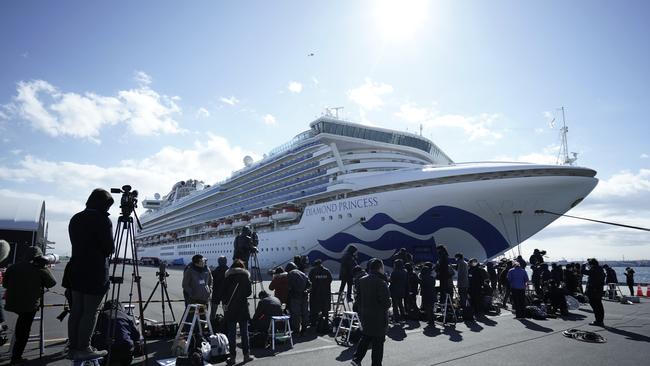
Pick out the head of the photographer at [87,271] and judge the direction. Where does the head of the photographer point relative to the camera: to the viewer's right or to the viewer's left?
to the viewer's right

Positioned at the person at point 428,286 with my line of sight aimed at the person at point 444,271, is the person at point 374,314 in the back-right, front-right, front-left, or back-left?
back-right

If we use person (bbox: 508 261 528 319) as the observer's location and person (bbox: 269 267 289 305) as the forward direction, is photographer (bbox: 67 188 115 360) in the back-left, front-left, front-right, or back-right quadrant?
front-left

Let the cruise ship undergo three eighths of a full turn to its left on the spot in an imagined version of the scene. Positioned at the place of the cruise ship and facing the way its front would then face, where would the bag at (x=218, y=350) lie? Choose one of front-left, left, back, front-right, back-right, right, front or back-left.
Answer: back

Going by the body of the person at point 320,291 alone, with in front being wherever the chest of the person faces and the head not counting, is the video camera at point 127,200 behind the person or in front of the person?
behind

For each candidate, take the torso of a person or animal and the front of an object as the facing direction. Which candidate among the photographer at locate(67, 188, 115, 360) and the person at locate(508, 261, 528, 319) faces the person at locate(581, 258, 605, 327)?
the photographer

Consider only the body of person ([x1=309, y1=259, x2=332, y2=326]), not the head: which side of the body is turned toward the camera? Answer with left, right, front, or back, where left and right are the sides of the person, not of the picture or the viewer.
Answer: back

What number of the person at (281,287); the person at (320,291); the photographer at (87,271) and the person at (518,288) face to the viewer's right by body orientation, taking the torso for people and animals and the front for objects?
1

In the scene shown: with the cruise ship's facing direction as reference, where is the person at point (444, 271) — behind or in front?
in front

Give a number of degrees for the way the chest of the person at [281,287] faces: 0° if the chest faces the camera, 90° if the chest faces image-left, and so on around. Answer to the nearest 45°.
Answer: approximately 180°

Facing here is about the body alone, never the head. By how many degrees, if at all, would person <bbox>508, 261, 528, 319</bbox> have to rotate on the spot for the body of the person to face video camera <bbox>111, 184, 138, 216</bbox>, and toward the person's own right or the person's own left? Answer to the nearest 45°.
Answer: approximately 135° to the person's own left

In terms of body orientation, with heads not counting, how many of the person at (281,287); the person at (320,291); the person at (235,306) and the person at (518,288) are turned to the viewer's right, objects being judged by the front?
0

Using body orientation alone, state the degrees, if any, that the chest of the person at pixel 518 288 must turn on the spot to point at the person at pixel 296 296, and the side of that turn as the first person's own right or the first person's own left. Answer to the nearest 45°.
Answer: approximately 135° to the first person's own left

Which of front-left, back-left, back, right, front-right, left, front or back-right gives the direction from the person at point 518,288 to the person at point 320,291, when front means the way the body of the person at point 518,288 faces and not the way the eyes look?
back-left

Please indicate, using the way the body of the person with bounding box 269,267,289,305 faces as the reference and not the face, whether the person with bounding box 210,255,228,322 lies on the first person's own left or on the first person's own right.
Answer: on the first person's own left

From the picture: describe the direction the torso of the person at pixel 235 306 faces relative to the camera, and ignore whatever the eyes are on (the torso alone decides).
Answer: away from the camera

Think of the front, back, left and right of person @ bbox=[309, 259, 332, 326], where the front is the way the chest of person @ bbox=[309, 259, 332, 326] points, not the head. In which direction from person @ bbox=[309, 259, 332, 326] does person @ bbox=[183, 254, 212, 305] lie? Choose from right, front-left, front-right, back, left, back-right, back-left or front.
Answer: back-left

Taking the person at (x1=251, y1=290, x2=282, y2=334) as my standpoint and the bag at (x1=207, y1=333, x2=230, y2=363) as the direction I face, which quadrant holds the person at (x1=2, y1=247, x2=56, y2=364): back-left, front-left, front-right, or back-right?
front-right
